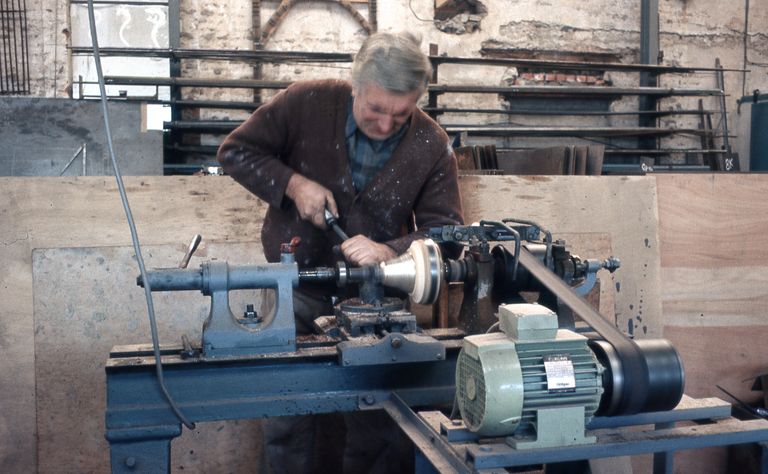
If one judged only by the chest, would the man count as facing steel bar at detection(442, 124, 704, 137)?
no

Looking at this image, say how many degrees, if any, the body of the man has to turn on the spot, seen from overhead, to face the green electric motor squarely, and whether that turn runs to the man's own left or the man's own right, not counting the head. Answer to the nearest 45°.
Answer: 0° — they already face it

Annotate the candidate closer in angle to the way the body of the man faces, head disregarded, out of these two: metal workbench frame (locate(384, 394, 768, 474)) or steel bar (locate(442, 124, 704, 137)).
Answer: the metal workbench frame

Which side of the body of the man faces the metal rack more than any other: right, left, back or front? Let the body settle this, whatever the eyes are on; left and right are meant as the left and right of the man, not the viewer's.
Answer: back

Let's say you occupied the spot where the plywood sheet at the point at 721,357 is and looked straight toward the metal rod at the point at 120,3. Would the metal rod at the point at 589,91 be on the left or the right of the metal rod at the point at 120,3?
right

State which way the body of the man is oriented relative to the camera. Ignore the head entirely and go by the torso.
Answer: toward the camera

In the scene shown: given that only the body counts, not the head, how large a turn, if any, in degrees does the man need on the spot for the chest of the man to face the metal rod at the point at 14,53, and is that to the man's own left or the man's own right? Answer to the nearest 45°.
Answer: approximately 135° to the man's own right

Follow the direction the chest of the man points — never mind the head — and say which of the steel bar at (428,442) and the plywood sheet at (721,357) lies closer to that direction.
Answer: the steel bar

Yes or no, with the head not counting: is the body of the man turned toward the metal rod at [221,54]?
no

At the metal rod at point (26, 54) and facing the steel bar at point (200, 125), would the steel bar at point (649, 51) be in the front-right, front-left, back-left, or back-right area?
front-left

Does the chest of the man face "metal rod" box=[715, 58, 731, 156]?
no
